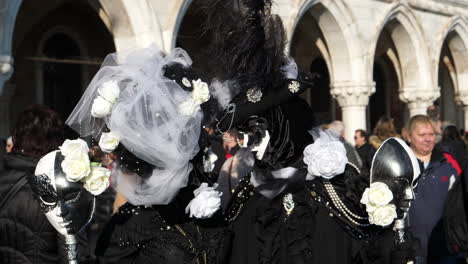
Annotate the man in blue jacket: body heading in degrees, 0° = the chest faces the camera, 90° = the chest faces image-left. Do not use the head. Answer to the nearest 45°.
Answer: approximately 45°

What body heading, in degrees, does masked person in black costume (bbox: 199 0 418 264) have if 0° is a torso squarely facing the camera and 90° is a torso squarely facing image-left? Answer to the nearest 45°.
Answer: approximately 45°

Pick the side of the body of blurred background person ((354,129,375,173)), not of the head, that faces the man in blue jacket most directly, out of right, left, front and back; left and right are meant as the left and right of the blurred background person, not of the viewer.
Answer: left

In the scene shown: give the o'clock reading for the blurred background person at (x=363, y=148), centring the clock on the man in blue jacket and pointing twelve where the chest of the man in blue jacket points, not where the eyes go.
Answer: The blurred background person is roughly at 4 o'clock from the man in blue jacket.
